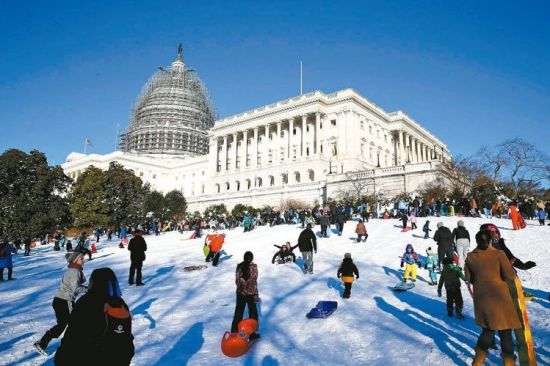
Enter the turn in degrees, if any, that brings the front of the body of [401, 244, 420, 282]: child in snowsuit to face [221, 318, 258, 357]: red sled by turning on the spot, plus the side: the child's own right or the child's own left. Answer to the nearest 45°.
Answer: approximately 45° to the child's own right

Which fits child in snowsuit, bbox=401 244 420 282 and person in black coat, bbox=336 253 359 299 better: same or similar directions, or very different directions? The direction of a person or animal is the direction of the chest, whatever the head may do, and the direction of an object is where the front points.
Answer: very different directions

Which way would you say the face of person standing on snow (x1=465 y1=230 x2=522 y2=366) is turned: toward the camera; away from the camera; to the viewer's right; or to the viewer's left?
away from the camera

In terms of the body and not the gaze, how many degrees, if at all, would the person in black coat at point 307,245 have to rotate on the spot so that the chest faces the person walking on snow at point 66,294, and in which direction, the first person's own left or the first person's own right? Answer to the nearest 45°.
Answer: approximately 135° to the first person's own left

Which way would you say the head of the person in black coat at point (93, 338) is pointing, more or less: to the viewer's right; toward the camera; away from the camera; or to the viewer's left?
away from the camera

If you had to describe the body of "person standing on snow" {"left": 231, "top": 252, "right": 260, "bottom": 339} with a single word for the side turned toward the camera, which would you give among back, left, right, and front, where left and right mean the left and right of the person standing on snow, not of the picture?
back

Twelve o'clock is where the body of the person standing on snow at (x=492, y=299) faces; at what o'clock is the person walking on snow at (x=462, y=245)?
the person walking on snow at (x=462, y=245) is roughly at 12 o'clock from the person standing on snow at (x=492, y=299).

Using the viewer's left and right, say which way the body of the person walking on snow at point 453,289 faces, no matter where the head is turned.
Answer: facing away from the viewer

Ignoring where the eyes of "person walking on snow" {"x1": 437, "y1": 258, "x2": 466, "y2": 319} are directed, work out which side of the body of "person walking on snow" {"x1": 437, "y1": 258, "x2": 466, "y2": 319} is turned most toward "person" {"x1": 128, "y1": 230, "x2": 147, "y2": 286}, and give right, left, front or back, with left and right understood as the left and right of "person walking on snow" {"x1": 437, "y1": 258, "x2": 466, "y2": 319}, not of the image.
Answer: left

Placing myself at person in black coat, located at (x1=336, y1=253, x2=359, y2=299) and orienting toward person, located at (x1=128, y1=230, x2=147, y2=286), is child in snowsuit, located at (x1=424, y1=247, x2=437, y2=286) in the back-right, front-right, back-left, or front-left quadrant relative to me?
back-right

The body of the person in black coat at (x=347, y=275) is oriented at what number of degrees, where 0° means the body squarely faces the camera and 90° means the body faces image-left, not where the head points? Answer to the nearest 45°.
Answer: approximately 180°
